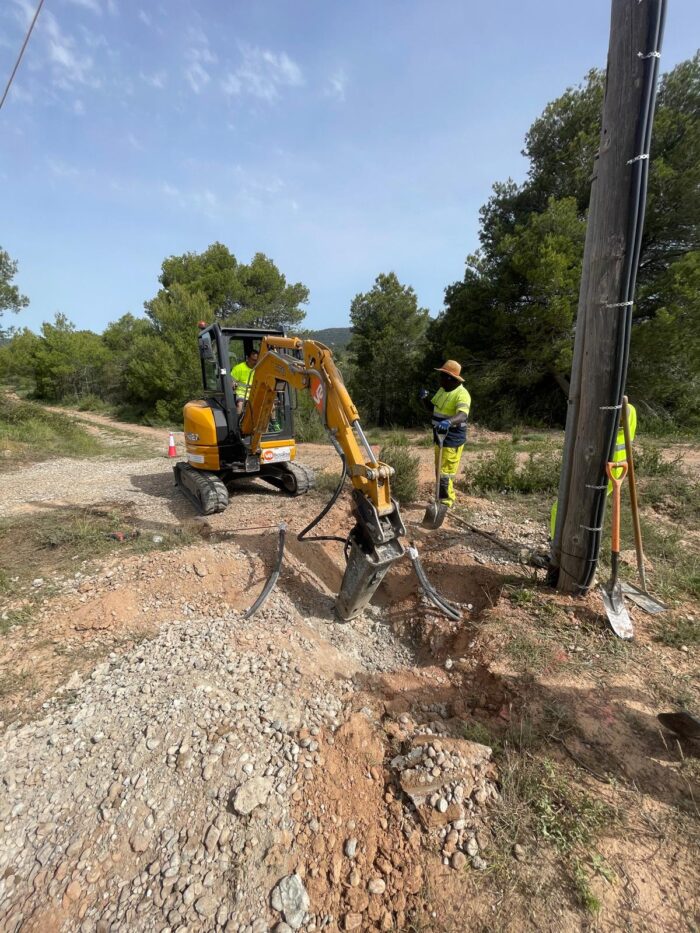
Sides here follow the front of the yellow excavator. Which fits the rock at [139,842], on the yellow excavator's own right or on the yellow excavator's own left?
on the yellow excavator's own right

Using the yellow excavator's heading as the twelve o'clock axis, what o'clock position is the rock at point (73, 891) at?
The rock is roughly at 2 o'clock from the yellow excavator.

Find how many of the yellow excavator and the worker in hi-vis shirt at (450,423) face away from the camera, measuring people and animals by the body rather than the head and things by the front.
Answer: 0

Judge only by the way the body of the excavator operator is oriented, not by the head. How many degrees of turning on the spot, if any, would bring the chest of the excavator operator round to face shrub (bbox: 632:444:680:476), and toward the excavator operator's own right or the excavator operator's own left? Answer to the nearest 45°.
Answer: approximately 45° to the excavator operator's own left

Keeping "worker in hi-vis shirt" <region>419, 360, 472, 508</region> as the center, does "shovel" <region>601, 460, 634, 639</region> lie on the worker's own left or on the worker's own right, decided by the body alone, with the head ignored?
on the worker's own left

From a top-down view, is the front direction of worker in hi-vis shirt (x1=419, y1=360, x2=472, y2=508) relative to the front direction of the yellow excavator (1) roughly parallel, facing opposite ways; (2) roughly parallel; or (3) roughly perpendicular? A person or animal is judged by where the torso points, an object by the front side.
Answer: roughly perpendicular

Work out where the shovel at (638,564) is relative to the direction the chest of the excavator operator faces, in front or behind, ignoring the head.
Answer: in front

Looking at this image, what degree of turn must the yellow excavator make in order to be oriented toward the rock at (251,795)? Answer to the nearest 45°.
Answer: approximately 45° to its right

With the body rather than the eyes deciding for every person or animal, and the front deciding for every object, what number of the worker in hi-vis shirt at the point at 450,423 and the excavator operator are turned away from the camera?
0

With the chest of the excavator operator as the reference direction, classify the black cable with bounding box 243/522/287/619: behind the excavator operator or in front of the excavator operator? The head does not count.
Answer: in front

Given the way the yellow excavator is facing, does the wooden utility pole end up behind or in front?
in front

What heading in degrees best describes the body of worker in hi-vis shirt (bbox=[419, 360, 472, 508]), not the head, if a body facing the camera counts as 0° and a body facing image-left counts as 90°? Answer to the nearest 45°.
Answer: approximately 45°

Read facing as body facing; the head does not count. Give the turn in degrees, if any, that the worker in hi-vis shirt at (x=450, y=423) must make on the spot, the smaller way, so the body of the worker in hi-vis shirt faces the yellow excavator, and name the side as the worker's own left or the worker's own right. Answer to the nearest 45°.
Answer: approximately 45° to the worker's own right

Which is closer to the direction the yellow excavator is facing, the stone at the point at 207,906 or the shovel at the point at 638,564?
the shovel
